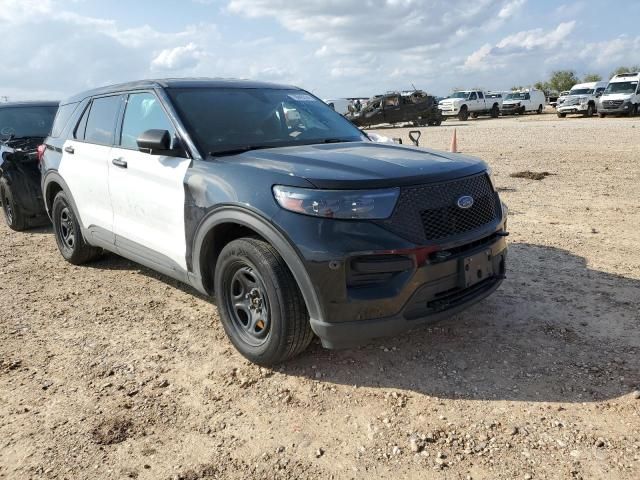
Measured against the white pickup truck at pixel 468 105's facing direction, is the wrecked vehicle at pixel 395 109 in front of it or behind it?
in front

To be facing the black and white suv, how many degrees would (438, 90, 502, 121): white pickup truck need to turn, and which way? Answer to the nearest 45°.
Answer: approximately 45° to its left

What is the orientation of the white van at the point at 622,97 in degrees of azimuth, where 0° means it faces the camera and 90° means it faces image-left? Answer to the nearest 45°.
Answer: approximately 45°

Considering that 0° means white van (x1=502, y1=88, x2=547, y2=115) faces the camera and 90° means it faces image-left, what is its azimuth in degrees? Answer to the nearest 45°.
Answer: approximately 45°

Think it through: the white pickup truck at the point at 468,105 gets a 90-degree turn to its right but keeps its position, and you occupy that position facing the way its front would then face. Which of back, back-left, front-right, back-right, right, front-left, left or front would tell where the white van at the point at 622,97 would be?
back

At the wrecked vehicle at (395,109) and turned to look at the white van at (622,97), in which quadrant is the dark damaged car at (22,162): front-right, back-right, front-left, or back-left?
back-right

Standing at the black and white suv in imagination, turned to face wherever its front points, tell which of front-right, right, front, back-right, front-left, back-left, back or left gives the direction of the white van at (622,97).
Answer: left

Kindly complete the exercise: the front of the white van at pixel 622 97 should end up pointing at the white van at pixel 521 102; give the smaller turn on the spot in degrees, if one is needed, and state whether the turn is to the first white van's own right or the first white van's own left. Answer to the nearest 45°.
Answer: approximately 90° to the first white van's own right

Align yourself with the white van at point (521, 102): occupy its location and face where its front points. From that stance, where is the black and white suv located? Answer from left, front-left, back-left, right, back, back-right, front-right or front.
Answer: front-left

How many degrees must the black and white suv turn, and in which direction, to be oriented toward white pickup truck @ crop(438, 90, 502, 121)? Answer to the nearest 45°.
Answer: approximately 135° to its left

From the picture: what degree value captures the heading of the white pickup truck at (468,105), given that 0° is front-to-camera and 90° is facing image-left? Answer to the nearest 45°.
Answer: approximately 45°

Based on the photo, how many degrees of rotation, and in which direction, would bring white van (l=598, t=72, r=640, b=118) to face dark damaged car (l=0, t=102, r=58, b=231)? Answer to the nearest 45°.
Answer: approximately 45° to its left

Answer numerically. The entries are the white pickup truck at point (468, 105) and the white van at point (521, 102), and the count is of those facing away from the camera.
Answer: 0

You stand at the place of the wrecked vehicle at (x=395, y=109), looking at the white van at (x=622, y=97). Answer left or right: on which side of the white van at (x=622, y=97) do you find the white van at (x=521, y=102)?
left
